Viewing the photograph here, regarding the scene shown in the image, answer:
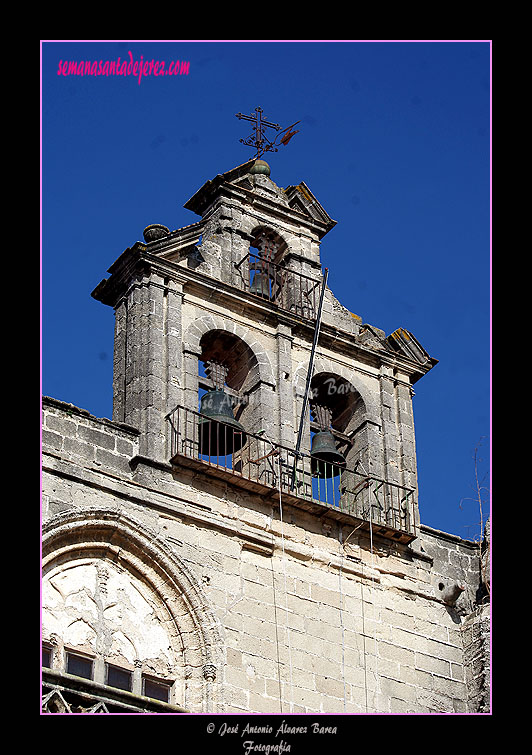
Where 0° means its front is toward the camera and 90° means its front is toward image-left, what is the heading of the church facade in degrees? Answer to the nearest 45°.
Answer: approximately 315°
